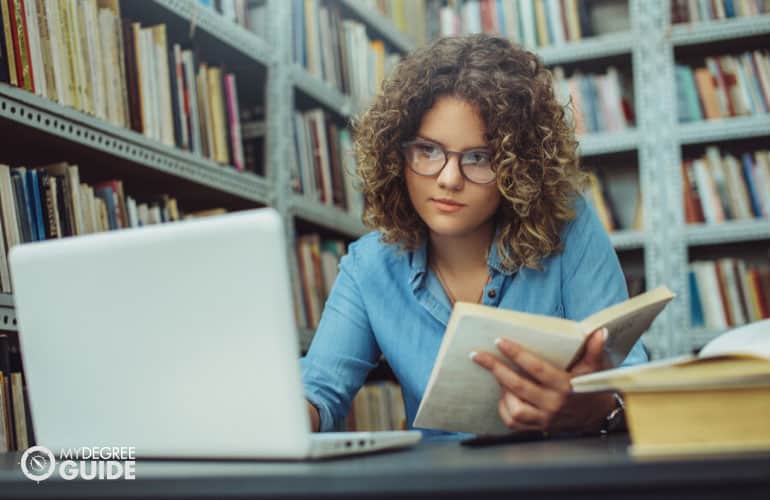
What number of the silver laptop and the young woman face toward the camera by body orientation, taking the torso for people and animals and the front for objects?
1

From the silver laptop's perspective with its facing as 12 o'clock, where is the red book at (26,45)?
The red book is roughly at 10 o'clock from the silver laptop.

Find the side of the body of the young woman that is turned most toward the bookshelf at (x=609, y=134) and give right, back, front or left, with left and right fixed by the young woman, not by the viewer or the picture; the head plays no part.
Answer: back

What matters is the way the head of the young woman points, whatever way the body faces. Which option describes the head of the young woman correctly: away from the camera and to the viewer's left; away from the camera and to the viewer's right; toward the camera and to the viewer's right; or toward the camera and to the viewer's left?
toward the camera and to the viewer's left

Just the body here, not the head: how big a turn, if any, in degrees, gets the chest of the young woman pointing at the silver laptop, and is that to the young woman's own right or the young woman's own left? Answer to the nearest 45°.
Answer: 0° — they already face it

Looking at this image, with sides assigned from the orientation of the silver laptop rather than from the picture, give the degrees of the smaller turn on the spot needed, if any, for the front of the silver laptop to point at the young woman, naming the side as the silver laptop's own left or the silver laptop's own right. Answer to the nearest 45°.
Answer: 0° — it already faces them

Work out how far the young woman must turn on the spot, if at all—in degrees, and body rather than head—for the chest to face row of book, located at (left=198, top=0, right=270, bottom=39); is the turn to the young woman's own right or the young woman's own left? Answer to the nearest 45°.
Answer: approximately 135° to the young woman's own right

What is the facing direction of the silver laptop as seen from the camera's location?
facing away from the viewer and to the right of the viewer
